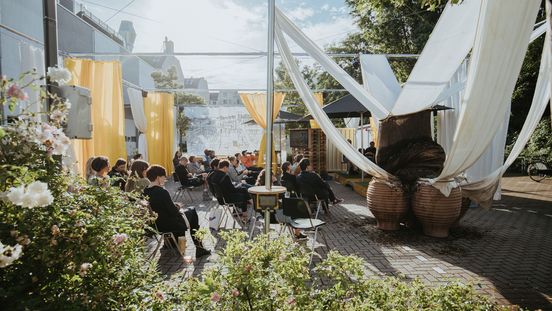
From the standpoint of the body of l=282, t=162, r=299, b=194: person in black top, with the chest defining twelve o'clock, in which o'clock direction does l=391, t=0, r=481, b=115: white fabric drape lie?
The white fabric drape is roughly at 3 o'clock from the person in black top.

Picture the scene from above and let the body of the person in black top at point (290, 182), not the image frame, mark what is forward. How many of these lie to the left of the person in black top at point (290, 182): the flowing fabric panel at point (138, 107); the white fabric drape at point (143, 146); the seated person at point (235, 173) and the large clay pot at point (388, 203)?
3

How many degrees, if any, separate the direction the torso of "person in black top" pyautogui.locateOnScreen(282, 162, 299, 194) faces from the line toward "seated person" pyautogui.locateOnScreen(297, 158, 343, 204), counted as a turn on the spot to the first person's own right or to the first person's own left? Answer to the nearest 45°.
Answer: approximately 90° to the first person's own right

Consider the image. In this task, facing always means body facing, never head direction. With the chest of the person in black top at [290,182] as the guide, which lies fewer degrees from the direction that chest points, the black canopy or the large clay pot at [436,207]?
the black canopy

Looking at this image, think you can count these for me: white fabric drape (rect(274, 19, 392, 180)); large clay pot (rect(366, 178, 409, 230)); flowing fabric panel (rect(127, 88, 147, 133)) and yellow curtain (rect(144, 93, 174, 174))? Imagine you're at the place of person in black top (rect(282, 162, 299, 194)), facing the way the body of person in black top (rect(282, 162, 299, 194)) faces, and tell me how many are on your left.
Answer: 2

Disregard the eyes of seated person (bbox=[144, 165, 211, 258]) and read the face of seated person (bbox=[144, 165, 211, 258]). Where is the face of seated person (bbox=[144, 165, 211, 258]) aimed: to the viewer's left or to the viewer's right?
to the viewer's right

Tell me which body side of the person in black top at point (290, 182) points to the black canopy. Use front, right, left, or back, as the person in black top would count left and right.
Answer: front

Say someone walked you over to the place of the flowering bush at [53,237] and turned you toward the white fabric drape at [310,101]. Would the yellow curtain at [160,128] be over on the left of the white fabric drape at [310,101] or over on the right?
left

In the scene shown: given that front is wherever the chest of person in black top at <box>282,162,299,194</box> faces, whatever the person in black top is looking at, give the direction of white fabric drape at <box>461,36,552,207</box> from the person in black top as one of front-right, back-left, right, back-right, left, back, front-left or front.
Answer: right

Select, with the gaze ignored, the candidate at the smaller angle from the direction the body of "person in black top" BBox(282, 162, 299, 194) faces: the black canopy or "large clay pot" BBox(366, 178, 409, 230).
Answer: the black canopy

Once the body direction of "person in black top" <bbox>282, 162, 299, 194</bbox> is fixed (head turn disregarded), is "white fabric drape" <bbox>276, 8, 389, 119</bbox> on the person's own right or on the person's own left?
on the person's own right

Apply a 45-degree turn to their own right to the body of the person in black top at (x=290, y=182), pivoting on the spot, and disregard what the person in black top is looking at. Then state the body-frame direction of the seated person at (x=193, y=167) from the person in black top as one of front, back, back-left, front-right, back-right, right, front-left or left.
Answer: back-left

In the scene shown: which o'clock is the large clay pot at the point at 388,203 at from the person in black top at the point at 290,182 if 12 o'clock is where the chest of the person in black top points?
The large clay pot is roughly at 3 o'clock from the person in black top.

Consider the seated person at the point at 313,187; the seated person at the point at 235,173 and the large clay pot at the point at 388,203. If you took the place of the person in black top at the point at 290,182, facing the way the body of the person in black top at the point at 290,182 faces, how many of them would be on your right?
2

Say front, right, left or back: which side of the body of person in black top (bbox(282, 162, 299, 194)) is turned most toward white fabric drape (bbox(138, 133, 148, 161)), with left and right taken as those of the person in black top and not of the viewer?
left

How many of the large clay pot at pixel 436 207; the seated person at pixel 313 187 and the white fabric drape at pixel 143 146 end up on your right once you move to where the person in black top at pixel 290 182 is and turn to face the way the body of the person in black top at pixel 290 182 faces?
2
